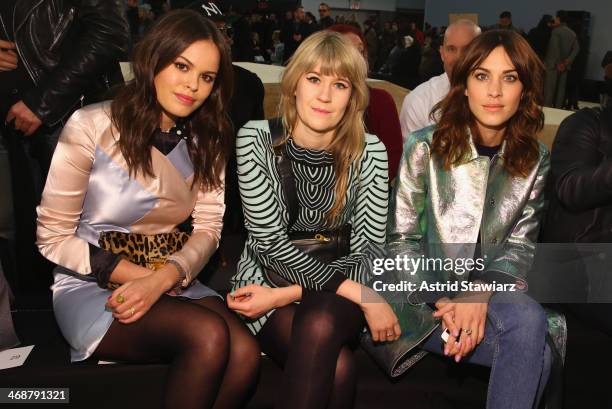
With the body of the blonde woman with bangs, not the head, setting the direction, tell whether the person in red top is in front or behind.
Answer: behind

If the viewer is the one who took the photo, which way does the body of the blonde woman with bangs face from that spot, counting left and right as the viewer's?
facing the viewer

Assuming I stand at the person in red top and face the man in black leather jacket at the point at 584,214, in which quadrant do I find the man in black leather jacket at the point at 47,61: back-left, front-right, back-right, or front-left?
back-right

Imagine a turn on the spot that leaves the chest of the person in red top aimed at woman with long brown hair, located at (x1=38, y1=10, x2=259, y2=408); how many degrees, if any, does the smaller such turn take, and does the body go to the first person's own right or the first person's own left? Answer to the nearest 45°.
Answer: approximately 45° to the first person's own right

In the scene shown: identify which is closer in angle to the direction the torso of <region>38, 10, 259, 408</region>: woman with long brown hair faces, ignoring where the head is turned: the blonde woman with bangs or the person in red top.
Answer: the blonde woman with bangs

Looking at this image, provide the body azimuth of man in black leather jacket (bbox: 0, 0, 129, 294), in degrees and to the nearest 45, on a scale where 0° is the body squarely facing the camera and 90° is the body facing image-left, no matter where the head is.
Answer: approximately 45°

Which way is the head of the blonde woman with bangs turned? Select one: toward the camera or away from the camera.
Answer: toward the camera

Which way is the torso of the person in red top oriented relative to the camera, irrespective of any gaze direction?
toward the camera

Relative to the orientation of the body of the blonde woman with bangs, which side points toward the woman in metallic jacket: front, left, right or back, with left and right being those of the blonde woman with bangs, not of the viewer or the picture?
left

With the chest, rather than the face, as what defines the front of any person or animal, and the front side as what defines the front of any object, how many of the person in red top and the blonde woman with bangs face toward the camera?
2

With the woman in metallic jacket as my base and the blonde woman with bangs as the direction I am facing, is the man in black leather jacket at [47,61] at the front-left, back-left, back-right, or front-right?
front-right

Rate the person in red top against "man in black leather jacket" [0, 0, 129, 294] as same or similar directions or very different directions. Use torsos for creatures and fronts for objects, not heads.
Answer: same or similar directions

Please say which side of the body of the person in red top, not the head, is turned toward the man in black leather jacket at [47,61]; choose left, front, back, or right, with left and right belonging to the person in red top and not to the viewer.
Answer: right

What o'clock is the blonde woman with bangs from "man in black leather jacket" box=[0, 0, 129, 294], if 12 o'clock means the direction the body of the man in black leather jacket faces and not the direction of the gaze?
The blonde woman with bangs is roughly at 9 o'clock from the man in black leather jacket.

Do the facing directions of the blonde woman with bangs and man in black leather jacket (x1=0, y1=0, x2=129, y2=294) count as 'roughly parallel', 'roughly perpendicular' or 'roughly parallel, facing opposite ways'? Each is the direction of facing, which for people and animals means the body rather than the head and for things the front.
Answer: roughly parallel

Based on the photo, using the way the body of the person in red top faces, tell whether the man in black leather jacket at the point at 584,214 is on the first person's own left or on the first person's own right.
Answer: on the first person's own left
